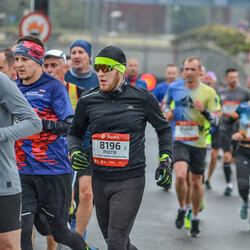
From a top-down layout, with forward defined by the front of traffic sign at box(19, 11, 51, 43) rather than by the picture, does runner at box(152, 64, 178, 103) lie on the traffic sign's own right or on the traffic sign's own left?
on the traffic sign's own left

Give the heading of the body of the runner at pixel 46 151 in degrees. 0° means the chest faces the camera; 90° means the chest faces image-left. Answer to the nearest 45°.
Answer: approximately 45°

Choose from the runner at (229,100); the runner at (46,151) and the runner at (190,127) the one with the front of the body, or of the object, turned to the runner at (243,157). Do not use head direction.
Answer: the runner at (229,100)

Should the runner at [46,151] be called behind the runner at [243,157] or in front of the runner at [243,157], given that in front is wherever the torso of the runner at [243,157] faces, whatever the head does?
in front

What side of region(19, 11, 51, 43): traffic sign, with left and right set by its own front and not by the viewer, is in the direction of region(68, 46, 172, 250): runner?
front

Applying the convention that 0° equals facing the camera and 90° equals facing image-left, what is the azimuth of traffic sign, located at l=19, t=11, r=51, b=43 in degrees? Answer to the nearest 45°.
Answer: approximately 0°

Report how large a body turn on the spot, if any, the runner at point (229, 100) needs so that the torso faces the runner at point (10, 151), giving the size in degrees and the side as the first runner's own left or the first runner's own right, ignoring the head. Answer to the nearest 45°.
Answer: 0° — they already face them
